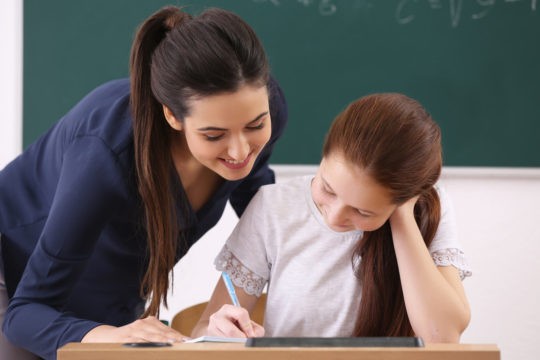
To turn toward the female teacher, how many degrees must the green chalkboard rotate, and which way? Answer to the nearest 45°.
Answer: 0° — it already faces them

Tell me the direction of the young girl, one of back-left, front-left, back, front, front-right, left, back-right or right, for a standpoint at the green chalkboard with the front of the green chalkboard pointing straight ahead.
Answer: front

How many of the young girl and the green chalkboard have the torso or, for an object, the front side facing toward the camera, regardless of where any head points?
2

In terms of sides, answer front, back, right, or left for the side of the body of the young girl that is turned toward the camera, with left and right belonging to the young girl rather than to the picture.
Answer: front

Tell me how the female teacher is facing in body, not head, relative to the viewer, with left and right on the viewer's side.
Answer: facing the viewer and to the right of the viewer

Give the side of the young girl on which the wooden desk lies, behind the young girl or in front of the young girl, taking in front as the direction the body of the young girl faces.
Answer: in front

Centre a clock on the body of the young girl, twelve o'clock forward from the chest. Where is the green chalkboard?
The green chalkboard is roughly at 6 o'clock from the young girl.

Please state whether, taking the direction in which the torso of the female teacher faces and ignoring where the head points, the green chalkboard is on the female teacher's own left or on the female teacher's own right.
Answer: on the female teacher's own left

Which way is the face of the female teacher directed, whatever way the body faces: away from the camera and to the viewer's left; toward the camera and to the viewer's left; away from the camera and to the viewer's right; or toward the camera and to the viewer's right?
toward the camera and to the viewer's right
